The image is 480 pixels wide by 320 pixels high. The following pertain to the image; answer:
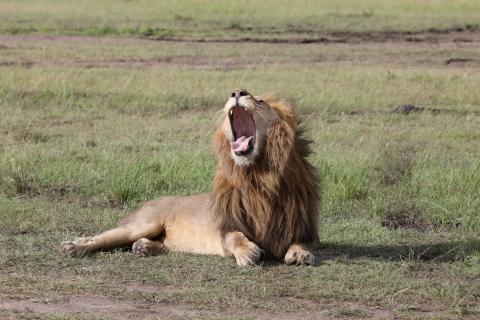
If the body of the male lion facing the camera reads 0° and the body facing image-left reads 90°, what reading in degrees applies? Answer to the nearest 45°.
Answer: approximately 315°
